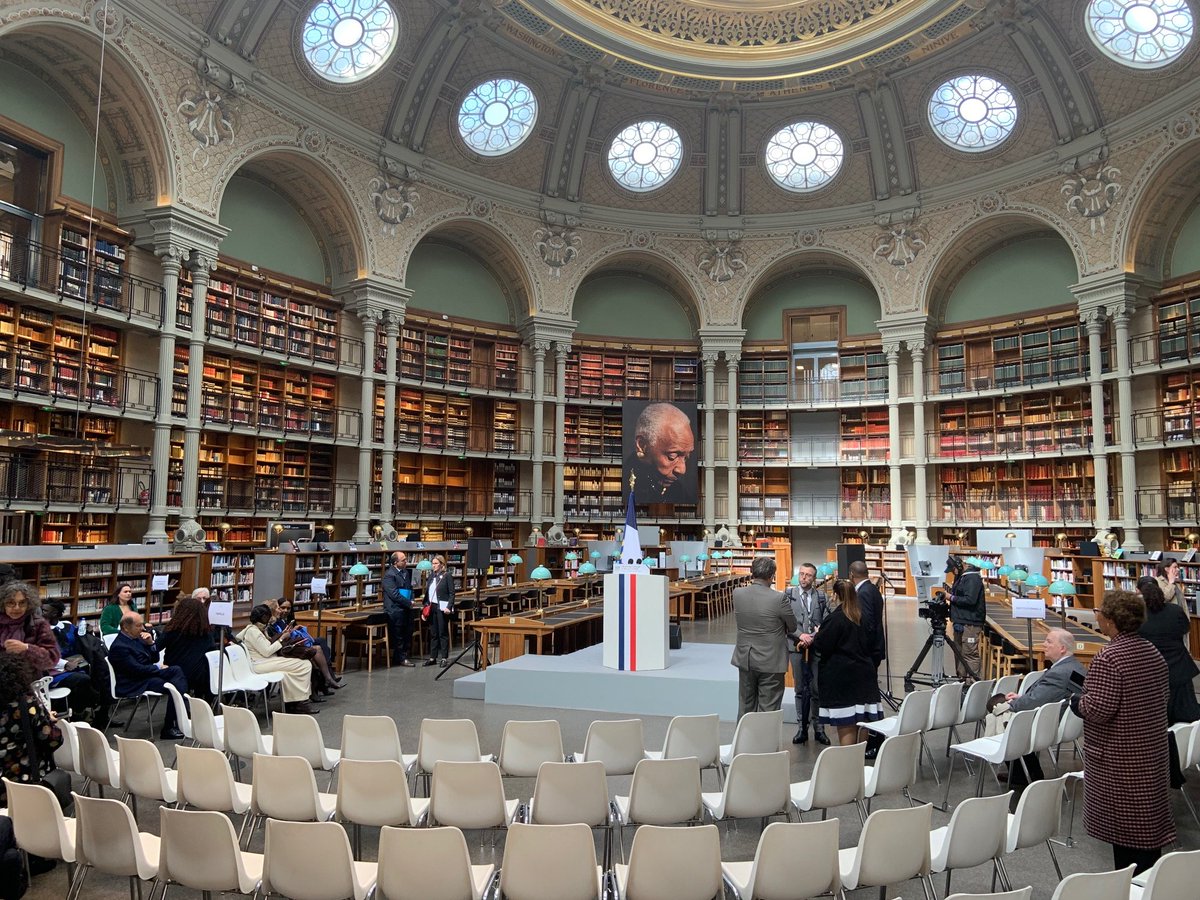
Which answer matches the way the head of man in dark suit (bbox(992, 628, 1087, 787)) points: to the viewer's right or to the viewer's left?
to the viewer's left

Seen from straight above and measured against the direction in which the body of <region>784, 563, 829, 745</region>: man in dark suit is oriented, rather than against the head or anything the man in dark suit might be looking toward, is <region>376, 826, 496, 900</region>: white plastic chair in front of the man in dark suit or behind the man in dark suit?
in front

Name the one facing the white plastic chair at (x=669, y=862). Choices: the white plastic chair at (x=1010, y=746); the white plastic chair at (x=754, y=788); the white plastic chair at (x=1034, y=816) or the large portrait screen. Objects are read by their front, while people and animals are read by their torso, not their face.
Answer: the large portrait screen

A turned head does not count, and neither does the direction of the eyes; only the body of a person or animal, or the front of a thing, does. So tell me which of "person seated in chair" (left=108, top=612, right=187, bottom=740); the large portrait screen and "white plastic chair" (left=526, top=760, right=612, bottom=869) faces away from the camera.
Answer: the white plastic chair

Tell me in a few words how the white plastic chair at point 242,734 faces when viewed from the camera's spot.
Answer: facing away from the viewer and to the right of the viewer

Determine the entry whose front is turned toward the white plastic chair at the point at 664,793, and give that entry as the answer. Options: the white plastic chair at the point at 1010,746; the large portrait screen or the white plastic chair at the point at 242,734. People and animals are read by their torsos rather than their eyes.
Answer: the large portrait screen

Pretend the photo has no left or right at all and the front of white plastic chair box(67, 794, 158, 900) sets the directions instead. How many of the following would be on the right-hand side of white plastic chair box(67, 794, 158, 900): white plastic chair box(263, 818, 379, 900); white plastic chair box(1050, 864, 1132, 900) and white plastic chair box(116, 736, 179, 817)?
2

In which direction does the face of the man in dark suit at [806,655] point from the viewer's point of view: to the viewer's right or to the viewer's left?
to the viewer's left

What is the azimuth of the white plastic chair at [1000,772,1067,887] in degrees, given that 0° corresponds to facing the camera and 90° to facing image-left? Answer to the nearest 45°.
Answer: approximately 135°

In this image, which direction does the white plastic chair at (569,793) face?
away from the camera

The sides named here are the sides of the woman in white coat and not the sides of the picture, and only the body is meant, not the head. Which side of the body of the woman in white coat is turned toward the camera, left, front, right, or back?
right

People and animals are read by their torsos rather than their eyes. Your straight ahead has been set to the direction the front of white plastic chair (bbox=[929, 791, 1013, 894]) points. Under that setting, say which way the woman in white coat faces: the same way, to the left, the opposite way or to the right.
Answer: to the right

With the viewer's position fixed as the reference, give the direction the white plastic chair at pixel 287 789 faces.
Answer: facing away from the viewer and to the right of the viewer

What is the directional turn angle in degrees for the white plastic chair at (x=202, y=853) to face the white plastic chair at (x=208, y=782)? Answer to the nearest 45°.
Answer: approximately 45° to its left

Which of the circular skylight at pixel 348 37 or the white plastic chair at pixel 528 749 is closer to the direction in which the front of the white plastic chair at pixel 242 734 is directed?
the circular skylight
